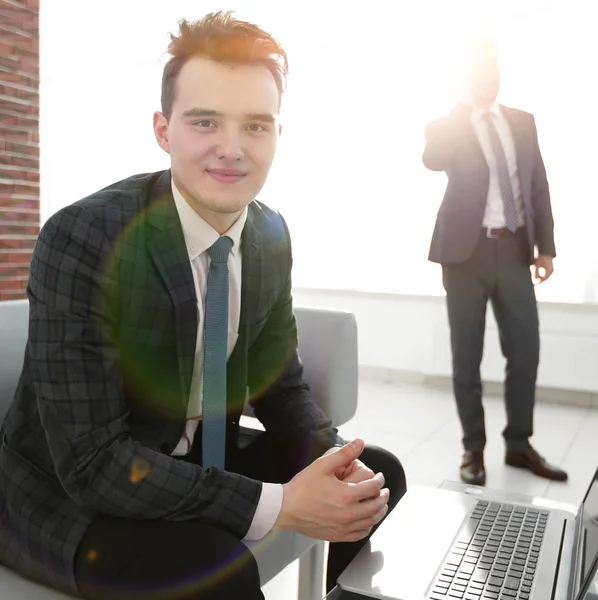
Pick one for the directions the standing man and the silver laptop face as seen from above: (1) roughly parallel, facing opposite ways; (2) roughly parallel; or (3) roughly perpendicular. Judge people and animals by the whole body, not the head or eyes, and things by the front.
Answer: roughly perpendicular

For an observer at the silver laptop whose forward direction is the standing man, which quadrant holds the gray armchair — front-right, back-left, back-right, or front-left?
front-left

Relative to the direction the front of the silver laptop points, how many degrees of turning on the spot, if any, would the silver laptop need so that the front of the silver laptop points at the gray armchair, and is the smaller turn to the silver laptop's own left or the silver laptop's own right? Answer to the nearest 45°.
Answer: approximately 45° to the silver laptop's own right

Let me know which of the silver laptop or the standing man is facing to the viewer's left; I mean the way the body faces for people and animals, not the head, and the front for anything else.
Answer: the silver laptop

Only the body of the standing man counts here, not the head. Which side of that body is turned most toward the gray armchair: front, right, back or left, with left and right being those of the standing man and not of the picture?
front

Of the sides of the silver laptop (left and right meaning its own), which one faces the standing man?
right

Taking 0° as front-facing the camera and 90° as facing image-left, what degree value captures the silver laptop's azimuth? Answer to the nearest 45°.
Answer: approximately 90°

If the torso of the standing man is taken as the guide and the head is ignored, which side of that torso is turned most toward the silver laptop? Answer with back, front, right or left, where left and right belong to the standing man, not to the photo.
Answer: front

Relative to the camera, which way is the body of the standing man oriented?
toward the camera
